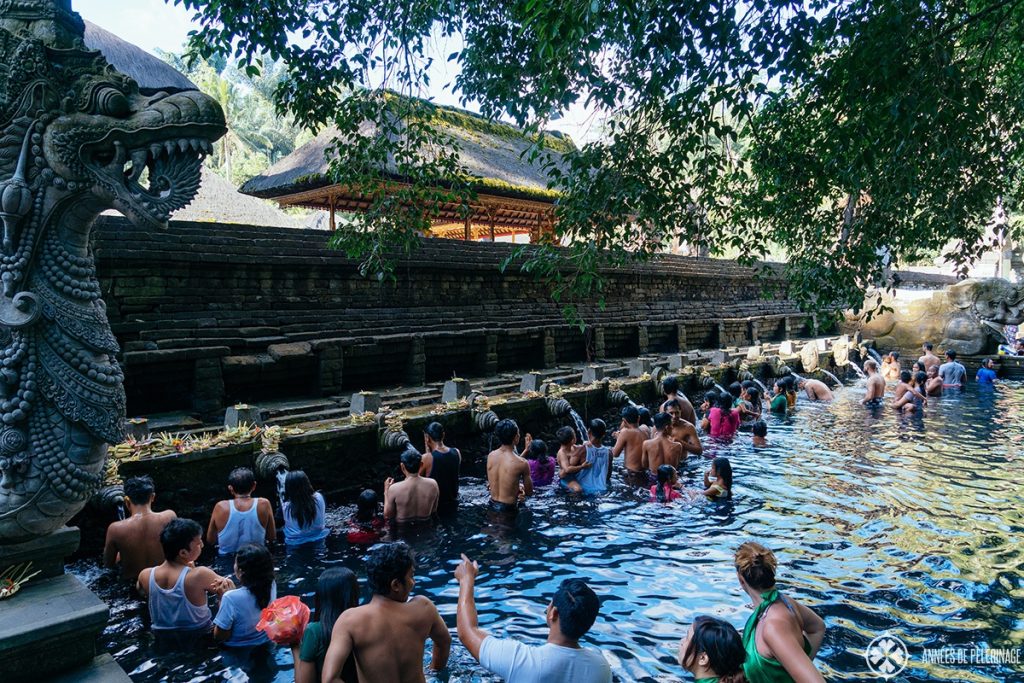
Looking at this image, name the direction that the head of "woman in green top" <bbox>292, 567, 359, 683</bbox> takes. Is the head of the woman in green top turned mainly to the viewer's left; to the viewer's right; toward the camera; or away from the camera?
away from the camera

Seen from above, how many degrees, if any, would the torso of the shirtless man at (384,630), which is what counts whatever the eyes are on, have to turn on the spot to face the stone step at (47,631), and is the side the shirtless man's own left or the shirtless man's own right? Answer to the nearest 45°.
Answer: approximately 90° to the shirtless man's own left

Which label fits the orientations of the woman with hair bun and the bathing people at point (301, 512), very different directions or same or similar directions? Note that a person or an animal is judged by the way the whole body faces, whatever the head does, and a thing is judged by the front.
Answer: same or similar directions

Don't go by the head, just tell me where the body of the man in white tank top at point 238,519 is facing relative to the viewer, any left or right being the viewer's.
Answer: facing away from the viewer

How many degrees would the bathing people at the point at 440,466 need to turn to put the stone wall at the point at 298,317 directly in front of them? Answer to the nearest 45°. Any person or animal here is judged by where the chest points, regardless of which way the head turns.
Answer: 0° — they already face it

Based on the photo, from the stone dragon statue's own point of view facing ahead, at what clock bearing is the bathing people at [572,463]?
The bathing people is roughly at 11 o'clock from the stone dragon statue.

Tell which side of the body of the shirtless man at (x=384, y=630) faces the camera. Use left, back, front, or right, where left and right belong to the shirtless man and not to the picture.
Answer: back

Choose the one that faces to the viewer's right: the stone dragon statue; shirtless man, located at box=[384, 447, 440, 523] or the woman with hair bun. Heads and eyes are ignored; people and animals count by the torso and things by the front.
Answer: the stone dragon statue

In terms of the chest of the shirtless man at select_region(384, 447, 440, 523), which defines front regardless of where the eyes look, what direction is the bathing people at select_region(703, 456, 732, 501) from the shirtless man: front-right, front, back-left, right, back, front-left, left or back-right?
right

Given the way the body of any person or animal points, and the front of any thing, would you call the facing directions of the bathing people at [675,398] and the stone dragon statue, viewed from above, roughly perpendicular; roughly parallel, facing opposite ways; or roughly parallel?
roughly perpendicular

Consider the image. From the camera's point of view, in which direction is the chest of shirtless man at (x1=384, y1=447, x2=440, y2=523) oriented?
away from the camera

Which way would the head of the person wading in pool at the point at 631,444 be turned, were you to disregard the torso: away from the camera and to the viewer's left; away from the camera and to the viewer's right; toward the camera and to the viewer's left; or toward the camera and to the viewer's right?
away from the camera and to the viewer's left

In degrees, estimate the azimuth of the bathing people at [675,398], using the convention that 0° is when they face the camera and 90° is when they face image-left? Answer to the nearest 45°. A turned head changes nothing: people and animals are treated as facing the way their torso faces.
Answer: approximately 135°
